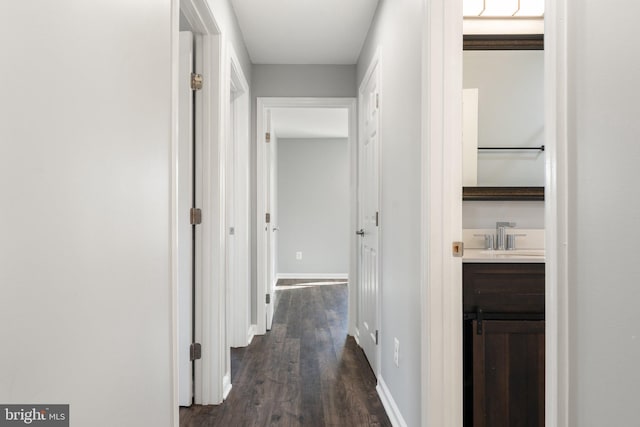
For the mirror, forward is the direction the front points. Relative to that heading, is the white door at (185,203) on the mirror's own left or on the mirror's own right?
on the mirror's own right

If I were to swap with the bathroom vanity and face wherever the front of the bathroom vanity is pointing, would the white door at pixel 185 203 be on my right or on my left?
on my right

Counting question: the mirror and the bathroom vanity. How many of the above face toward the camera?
2

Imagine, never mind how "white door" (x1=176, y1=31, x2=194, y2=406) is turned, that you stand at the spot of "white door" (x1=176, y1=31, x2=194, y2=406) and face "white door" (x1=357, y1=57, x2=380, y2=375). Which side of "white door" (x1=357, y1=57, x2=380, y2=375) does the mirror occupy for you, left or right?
right

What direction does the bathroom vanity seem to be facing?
toward the camera

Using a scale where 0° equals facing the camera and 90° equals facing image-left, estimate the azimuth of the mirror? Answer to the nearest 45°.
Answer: approximately 0°

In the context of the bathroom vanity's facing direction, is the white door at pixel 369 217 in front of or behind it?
behind
